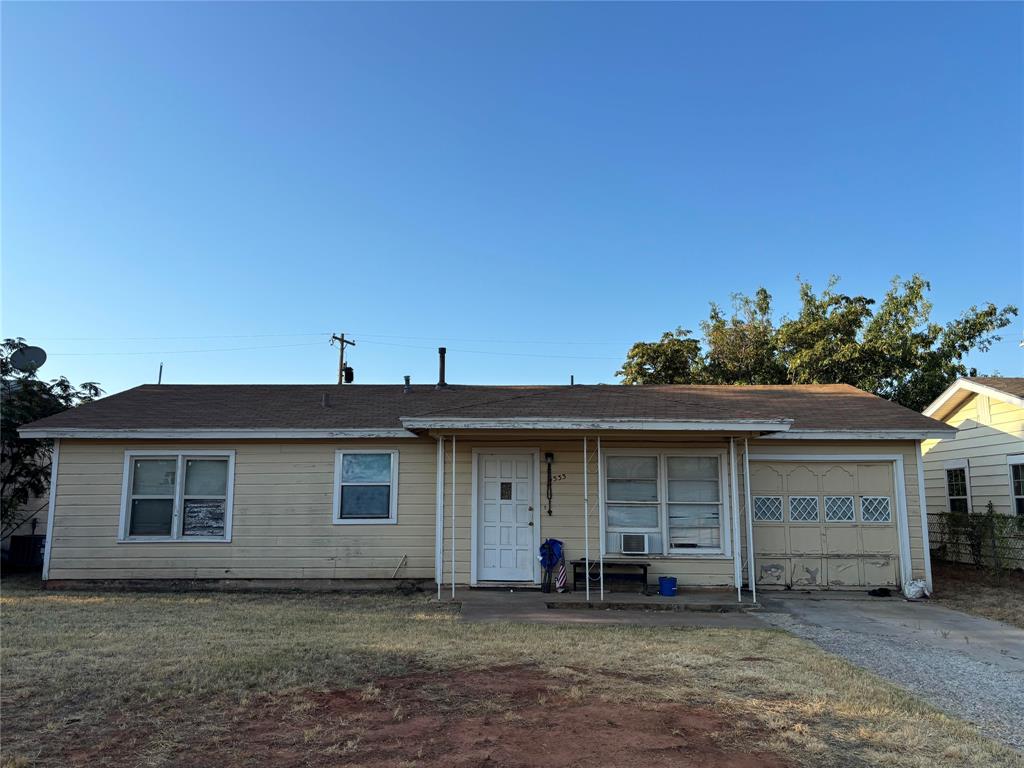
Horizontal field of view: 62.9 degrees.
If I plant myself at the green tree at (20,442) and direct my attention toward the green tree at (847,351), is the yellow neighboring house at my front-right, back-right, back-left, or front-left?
front-right

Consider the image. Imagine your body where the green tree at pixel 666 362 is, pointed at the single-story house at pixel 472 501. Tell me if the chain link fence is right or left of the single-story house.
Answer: left

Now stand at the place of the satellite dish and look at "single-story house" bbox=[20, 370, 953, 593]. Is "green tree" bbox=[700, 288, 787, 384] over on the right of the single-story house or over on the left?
left

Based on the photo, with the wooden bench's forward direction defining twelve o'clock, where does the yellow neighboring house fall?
The yellow neighboring house is roughly at 8 o'clock from the wooden bench.

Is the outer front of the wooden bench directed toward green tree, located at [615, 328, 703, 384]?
no

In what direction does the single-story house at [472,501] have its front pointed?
toward the camera

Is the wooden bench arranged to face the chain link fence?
no

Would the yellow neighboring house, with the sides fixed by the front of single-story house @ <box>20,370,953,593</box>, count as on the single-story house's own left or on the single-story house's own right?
on the single-story house's own left

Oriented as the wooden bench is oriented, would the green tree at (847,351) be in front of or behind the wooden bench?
behind

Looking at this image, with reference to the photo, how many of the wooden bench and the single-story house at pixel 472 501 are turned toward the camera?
2

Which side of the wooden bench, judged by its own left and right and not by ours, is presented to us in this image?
front

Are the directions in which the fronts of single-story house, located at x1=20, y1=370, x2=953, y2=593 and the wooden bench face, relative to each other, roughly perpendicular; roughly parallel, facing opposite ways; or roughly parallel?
roughly parallel

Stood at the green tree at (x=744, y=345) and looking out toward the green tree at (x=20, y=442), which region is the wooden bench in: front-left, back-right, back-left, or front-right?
front-left

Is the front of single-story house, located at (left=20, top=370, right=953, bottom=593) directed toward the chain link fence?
no

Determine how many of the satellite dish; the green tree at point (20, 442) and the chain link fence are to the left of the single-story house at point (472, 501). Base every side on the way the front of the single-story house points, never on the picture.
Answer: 1
